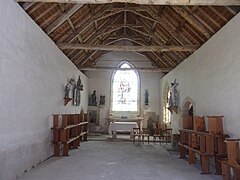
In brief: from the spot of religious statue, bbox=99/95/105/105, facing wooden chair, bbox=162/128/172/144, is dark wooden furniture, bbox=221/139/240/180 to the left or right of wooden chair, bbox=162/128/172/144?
right

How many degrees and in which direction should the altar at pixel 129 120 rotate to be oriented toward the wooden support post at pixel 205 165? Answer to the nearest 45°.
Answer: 0° — it already faces it

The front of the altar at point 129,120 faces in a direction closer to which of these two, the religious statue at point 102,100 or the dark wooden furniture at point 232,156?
the dark wooden furniture

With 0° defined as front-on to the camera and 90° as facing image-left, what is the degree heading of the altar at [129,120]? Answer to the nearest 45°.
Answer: approximately 0°

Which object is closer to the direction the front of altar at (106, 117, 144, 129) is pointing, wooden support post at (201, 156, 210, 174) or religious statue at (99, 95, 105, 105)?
the wooden support post

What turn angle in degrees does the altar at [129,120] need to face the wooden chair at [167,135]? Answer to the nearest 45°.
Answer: approximately 45° to its left

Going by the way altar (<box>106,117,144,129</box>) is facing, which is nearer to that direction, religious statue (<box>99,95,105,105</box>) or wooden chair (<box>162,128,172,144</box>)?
the wooden chair
